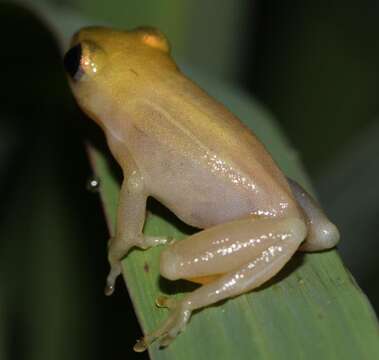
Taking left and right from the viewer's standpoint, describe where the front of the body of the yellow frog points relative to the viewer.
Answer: facing away from the viewer and to the left of the viewer
